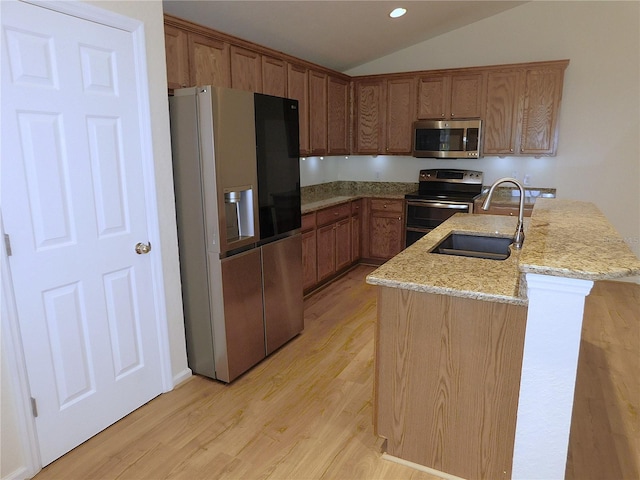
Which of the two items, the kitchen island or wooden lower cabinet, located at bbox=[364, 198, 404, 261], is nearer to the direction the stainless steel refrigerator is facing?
the kitchen island

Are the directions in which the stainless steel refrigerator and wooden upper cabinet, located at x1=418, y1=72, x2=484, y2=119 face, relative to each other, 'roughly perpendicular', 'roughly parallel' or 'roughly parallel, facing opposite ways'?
roughly perpendicular

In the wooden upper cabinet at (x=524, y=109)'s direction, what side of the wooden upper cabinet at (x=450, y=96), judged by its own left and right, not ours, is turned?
left

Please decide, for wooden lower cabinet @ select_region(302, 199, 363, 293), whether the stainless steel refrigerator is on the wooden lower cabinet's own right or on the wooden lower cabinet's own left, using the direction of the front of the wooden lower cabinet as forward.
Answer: on the wooden lower cabinet's own right

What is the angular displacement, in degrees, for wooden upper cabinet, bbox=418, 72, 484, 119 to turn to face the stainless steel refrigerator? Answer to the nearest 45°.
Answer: approximately 45° to its right

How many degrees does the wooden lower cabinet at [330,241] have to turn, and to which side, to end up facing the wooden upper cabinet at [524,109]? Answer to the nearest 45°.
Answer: approximately 45° to its left

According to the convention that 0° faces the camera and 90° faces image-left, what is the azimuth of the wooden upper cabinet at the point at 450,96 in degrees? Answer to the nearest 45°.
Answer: approximately 0°

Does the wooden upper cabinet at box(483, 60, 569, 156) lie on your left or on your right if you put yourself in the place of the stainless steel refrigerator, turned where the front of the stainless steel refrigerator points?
on your left

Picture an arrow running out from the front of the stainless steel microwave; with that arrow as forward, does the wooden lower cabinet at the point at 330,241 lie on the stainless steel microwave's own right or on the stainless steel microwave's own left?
on the stainless steel microwave's own right

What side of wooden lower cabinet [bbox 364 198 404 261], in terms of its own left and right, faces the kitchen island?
front

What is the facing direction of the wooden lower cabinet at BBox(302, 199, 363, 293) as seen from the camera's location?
facing the viewer and to the right of the viewer
